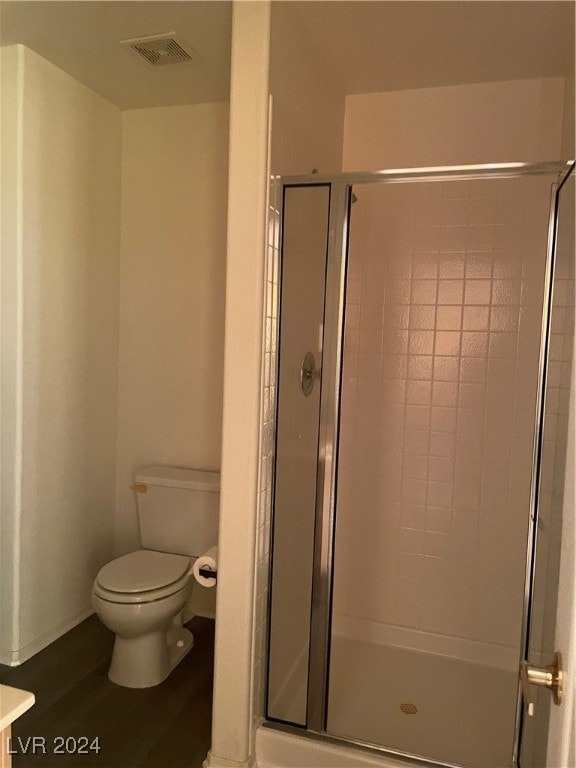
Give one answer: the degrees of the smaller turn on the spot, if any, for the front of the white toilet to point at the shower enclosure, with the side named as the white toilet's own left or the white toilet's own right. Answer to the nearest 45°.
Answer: approximately 135° to the white toilet's own left

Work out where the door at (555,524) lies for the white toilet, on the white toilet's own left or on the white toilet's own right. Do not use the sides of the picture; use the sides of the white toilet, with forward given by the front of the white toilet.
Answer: on the white toilet's own left

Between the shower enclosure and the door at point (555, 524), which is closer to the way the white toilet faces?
the door

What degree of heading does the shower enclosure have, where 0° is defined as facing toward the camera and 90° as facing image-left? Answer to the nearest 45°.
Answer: approximately 0°

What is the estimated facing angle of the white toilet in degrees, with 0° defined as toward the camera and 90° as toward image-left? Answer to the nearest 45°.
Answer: approximately 45°

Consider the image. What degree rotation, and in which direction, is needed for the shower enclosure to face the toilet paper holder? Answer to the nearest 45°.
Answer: approximately 45° to its right

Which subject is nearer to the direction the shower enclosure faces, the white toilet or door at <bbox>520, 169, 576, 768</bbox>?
the door

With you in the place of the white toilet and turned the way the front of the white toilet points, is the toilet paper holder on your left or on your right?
on your left

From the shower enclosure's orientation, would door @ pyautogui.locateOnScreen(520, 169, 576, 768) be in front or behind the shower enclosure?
in front
